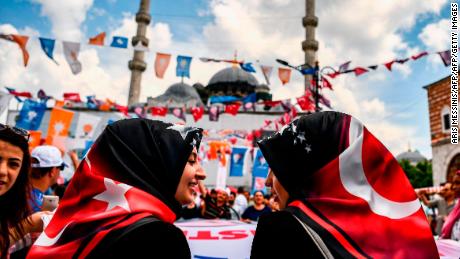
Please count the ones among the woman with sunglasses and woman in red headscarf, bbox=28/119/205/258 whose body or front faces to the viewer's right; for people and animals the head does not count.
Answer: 1

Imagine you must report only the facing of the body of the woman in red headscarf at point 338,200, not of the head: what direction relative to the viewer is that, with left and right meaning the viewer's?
facing away from the viewer and to the left of the viewer

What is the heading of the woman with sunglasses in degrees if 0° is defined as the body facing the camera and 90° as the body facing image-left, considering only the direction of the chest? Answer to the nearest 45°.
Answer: approximately 0°

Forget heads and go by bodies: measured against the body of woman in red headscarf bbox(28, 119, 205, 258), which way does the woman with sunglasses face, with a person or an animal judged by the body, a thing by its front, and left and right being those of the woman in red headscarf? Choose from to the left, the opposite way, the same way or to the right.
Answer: to the right

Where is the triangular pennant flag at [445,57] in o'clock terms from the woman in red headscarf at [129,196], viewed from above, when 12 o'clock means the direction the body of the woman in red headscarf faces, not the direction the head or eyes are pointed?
The triangular pennant flag is roughly at 11 o'clock from the woman in red headscarf.

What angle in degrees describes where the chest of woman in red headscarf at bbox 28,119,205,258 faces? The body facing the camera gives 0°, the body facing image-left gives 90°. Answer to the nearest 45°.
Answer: approximately 270°

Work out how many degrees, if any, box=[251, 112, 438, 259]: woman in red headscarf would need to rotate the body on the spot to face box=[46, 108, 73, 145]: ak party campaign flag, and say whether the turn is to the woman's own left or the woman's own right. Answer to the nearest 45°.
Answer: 0° — they already face it

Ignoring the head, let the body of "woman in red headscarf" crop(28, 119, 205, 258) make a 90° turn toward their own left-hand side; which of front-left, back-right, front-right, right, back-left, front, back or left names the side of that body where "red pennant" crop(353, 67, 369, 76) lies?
front-right

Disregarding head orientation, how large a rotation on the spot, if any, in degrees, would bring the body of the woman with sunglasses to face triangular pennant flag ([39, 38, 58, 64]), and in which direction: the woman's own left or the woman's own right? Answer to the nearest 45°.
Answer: approximately 180°

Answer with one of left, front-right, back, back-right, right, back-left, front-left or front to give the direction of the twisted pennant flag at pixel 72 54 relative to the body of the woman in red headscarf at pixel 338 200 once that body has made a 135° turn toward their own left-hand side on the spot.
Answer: back-right

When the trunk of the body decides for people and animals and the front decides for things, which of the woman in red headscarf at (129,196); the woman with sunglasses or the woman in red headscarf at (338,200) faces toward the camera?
the woman with sunglasses

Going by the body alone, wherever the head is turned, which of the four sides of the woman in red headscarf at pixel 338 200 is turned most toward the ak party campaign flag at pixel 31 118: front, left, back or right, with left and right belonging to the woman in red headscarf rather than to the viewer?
front
